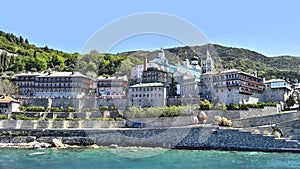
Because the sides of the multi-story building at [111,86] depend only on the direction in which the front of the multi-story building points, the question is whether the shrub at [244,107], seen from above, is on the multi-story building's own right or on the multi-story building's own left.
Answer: on the multi-story building's own left

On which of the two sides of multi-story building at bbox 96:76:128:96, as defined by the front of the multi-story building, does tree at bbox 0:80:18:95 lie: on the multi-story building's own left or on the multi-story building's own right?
on the multi-story building's own right

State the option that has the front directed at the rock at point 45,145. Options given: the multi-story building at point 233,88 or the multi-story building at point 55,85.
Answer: the multi-story building at point 55,85

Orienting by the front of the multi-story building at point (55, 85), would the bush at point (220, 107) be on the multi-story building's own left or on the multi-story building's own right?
on the multi-story building's own left

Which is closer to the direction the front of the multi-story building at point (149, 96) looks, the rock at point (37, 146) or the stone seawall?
the stone seawall

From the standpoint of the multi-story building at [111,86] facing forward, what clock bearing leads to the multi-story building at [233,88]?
the multi-story building at [233,88] is roughly at 10 o'clock from the multi-story building at [111,86].

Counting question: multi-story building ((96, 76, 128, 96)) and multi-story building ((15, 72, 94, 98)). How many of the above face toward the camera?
2

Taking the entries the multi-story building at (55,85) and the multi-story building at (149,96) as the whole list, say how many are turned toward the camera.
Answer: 2
